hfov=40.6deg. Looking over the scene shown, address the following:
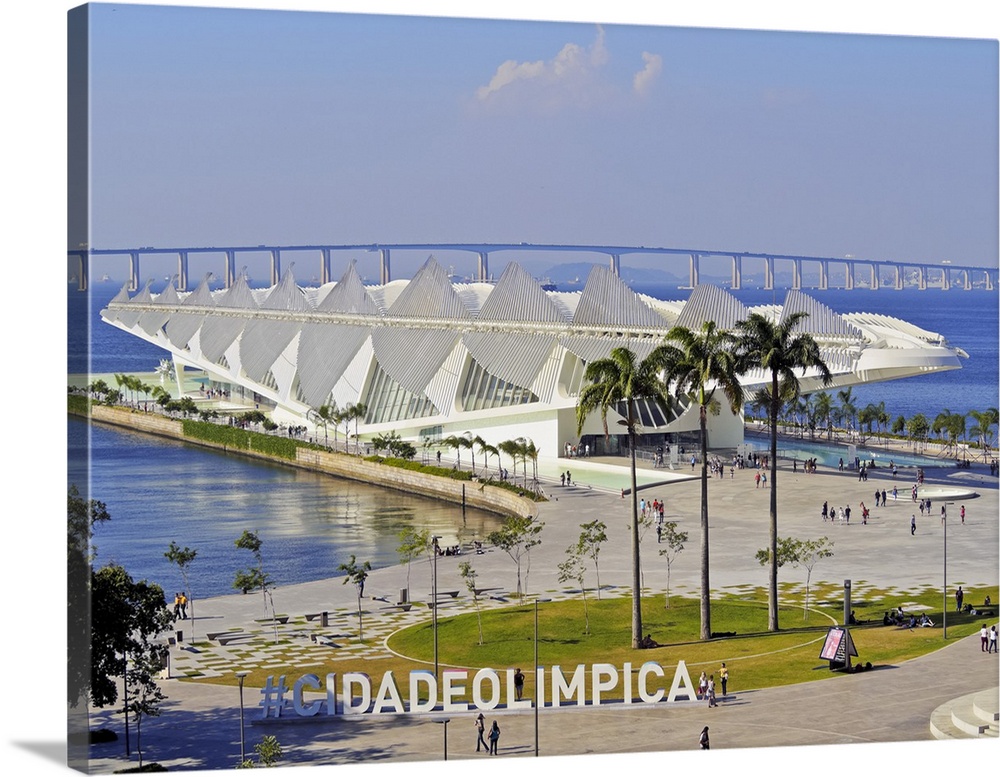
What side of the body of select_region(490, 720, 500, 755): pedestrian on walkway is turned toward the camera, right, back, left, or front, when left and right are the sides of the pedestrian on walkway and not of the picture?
back

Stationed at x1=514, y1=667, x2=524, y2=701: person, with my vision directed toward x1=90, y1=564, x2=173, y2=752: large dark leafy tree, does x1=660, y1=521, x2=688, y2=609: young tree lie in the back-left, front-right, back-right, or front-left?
back-right

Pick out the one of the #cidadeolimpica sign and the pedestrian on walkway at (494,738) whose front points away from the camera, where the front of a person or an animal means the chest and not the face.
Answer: the pedestrian on walkway

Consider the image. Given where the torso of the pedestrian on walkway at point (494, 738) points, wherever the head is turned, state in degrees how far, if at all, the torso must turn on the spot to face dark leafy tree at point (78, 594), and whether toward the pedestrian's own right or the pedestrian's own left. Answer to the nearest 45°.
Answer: approximately 90° to the pedestrian's own left

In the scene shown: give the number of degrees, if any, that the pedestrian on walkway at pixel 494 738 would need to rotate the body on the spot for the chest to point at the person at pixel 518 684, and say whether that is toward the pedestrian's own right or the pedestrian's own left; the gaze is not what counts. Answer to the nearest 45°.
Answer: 0° — they already face them

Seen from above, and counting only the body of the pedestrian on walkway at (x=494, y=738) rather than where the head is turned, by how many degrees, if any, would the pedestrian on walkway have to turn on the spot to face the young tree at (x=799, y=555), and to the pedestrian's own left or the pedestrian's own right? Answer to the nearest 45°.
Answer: approximately 45° to the pedestrian's own right

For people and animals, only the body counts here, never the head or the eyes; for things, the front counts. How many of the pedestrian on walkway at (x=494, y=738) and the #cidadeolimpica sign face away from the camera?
1

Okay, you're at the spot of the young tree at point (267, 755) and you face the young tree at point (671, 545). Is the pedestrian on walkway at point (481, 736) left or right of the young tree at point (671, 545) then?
right

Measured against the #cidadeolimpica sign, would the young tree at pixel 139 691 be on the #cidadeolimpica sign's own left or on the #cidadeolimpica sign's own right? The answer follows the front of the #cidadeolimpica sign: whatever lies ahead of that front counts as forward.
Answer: on the #cidadeolimpica sign's own right

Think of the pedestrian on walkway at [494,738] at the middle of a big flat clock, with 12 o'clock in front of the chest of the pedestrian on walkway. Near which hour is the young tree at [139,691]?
The young tree is roughly at 9 o'clock from the pedestrian on walkway.

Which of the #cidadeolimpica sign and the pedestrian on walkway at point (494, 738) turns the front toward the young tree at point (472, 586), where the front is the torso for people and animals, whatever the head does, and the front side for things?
the pedestrian on walkway

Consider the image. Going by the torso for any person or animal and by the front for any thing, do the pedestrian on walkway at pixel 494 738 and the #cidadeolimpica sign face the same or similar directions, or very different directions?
very different directions

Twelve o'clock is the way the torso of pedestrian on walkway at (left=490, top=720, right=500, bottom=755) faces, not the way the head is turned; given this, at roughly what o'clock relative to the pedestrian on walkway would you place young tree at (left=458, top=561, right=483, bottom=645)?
The young tree is roughly at 12 o'clock from the pedestrian on walkway.

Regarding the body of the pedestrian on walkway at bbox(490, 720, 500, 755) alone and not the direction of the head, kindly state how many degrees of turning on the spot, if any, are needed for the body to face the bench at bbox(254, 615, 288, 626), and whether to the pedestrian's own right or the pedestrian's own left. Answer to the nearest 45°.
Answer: approximately 45° to the pedestrian's own left

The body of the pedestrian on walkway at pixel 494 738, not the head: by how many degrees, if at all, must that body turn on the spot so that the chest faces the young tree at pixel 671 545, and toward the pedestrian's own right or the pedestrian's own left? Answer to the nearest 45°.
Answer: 0° — they already face it
